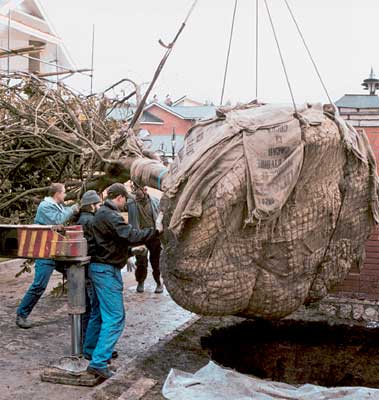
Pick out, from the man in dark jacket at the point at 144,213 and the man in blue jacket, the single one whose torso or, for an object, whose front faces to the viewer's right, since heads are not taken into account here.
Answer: the man in blue jacket

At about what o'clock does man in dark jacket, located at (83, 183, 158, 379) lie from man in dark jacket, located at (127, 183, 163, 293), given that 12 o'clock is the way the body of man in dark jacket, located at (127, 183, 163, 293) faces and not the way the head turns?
man in dark jacket, located at (83, 183, 158, 379) is roughly at 12 o'clock from man in dark jacket, located at (127, 183, 163, 293).

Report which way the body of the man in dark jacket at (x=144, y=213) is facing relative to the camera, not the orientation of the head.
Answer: toward the camera

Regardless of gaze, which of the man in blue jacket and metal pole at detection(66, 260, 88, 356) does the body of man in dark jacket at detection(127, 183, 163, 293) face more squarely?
the metal pole

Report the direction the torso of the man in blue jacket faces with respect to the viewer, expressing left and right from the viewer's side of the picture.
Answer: facing to the right of the viewer

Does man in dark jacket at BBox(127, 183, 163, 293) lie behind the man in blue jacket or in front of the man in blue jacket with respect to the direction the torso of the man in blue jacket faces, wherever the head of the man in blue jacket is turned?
in front

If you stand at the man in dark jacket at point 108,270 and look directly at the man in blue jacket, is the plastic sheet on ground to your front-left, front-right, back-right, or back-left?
back-right

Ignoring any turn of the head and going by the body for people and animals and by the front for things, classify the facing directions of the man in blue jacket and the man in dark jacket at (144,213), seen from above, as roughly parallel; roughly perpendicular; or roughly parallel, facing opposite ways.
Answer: roughly perpendicular

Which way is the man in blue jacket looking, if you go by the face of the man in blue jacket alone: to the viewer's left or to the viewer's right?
to the viewer's right

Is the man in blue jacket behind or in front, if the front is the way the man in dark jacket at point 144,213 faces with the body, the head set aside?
in front

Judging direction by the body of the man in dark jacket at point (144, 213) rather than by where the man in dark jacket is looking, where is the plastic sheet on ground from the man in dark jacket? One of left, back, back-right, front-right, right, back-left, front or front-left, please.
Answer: front
